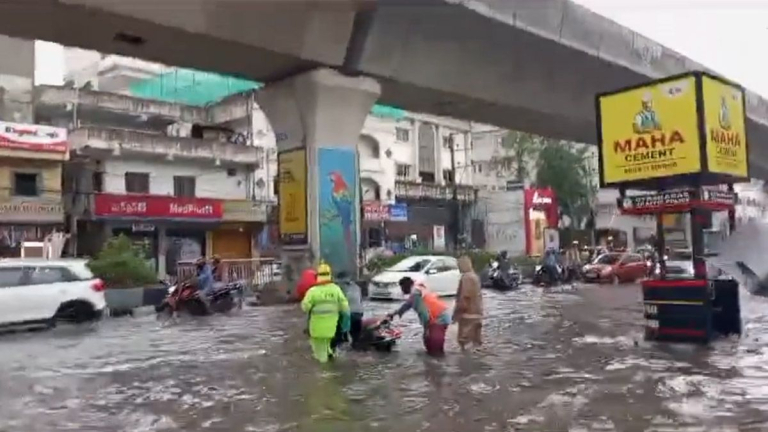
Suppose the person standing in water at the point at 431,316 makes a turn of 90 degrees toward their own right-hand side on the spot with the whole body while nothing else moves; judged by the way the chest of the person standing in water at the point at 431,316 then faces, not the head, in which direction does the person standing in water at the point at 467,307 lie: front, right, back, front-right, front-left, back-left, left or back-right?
front-right

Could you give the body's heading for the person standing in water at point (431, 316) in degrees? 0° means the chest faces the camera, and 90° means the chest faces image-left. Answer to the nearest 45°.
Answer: approximately 90°

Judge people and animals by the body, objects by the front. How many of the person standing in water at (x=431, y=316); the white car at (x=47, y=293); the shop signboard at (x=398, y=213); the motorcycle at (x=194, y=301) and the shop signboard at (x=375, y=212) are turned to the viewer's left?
3

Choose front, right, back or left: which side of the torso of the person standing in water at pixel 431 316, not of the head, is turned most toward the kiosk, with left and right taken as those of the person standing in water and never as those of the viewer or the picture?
back

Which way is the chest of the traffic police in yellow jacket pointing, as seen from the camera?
away from the camera

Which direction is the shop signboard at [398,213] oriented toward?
toward the camera

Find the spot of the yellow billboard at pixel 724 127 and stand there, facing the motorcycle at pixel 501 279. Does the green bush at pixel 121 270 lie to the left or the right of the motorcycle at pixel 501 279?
left

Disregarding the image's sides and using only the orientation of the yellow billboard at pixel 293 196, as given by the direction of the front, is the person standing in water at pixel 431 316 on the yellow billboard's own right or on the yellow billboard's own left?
on the yellow billboard's own left

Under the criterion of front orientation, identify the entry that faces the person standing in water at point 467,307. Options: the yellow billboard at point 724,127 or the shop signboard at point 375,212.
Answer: the shop signboard

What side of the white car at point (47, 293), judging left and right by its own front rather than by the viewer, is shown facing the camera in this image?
left

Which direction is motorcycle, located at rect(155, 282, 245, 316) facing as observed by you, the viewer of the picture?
facing to the left of the viewer

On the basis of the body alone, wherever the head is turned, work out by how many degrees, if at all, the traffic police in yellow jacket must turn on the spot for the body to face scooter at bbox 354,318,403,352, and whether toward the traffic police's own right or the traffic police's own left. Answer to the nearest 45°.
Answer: approximately 45° to the traffic police's own right

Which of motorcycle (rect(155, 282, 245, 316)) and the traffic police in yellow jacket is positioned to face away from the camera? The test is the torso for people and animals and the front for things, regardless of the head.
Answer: the traffic police in yellow jacket

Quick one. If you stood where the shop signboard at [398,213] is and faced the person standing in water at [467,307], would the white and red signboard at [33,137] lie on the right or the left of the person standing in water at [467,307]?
right
